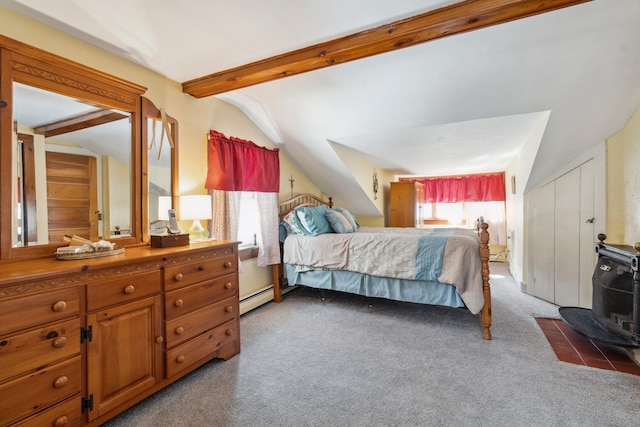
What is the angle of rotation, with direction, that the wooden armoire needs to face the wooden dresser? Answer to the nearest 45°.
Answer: approximately 90° to its right

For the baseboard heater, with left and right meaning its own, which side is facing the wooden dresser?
right

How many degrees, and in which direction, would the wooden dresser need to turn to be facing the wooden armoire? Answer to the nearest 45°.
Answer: approximately 45° to its left

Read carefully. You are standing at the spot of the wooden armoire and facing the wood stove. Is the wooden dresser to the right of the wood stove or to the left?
right

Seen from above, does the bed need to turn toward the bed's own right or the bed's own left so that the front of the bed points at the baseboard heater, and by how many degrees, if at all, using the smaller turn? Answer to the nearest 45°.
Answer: approximately 135° to the bed's own right

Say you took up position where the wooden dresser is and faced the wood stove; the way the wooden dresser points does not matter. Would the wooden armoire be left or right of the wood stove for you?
left

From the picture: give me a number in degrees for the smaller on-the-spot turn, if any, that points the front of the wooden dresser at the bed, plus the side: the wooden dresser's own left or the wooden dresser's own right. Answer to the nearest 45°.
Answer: approximately 45° to the wooden dresser's own left
